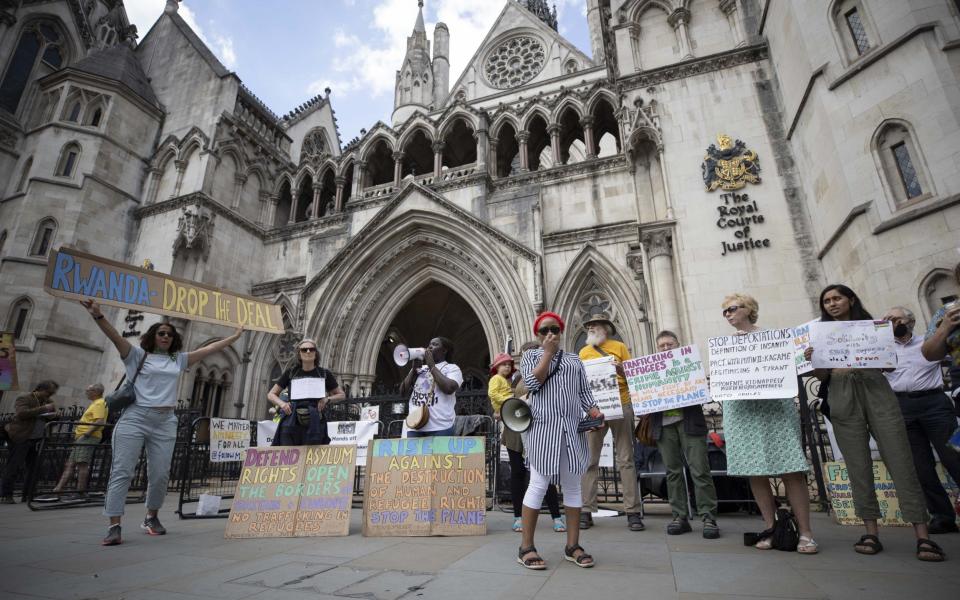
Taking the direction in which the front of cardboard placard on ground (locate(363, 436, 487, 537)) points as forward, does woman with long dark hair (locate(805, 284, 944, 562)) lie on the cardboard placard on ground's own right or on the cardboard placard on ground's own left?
on the cardboard placard on ground's own left

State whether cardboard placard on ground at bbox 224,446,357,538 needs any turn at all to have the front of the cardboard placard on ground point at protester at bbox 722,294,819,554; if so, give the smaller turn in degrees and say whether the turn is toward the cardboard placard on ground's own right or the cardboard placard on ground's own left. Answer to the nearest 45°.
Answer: approximately 45° to the cardboard placard on ground's own left

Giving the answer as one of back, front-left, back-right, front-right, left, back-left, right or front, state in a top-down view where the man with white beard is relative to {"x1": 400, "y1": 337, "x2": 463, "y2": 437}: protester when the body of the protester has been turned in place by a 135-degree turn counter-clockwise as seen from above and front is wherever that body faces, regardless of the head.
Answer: front

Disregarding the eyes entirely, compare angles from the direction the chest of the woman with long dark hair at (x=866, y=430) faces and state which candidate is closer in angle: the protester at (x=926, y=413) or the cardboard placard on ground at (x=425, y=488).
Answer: the cardboard placard on ground

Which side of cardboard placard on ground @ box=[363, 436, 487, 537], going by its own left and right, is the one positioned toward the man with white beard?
left

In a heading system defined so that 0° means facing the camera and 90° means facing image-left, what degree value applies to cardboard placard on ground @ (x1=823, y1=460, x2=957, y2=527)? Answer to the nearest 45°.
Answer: approximately 0°

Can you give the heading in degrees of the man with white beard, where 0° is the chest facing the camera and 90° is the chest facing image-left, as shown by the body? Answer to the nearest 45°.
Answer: approximately 45°

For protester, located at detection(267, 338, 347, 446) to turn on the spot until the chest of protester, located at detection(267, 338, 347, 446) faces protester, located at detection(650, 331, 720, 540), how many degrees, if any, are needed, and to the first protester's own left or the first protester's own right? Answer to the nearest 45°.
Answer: approximately 45° to the first protester's own left

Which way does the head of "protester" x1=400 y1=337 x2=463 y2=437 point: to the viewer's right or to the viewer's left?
to the viewer's left
